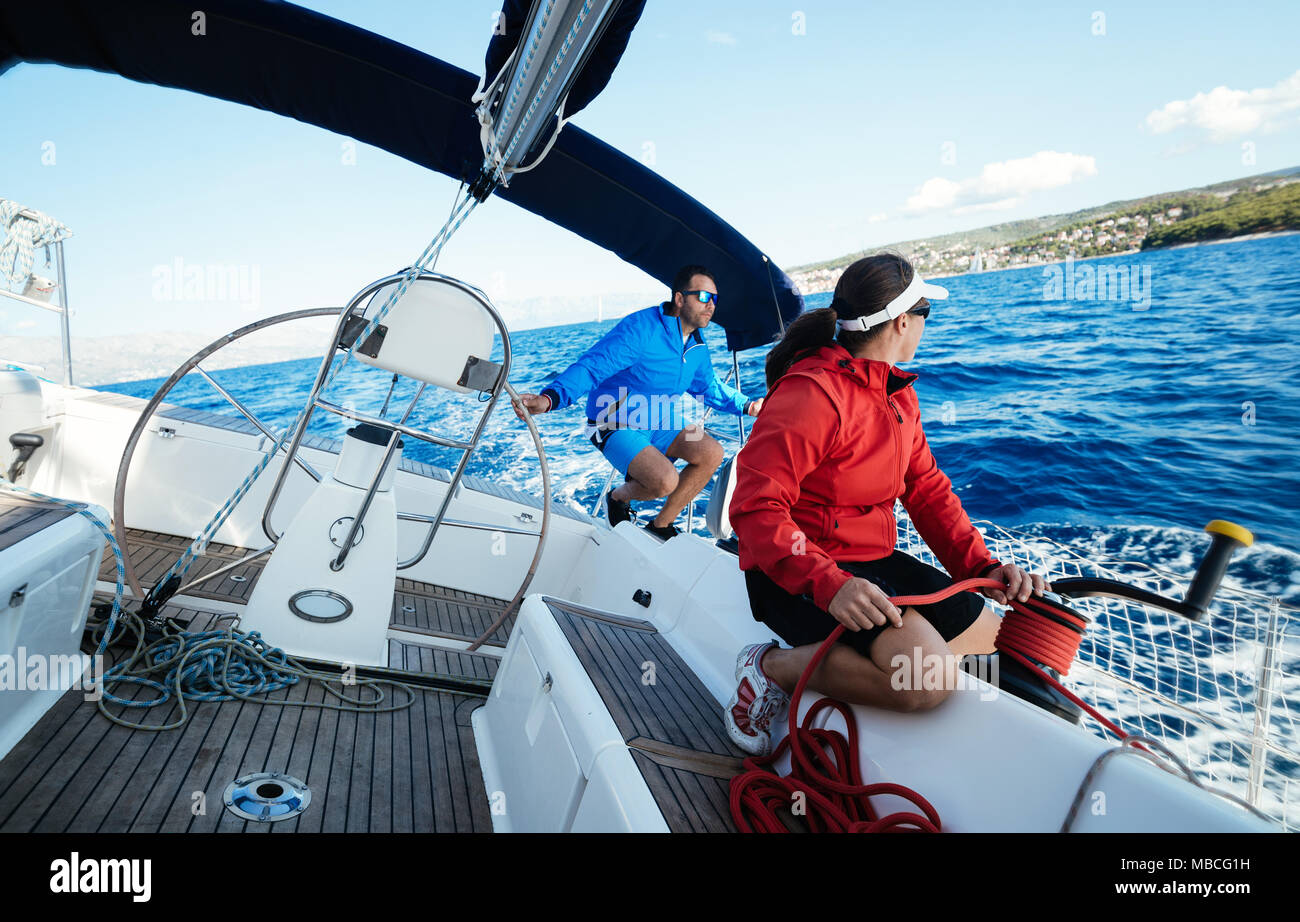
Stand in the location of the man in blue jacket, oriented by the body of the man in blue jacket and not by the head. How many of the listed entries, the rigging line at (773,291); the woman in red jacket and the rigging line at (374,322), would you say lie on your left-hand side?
1

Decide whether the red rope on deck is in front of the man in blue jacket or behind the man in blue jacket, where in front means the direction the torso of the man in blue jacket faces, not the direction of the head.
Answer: in front

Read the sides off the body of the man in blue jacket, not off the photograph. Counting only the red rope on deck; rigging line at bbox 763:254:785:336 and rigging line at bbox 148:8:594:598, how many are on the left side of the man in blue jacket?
1

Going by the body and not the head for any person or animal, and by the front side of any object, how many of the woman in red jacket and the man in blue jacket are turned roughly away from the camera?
0

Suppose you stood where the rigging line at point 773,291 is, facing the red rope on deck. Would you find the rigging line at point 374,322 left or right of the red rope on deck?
right

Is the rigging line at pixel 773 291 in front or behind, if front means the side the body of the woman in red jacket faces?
behind

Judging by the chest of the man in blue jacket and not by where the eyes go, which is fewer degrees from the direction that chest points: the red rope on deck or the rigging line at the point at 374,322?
the red rope on deck

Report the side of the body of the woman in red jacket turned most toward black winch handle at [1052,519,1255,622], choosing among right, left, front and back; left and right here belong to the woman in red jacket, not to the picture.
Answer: front

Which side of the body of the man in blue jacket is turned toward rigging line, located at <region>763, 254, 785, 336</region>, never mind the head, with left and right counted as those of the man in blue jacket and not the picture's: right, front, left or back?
left

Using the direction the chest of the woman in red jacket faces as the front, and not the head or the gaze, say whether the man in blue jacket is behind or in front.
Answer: behind

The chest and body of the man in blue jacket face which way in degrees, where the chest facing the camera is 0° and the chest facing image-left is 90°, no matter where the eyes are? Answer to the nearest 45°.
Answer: approximately 315°

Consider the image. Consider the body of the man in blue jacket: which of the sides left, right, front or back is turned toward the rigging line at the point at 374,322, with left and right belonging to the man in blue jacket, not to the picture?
right
